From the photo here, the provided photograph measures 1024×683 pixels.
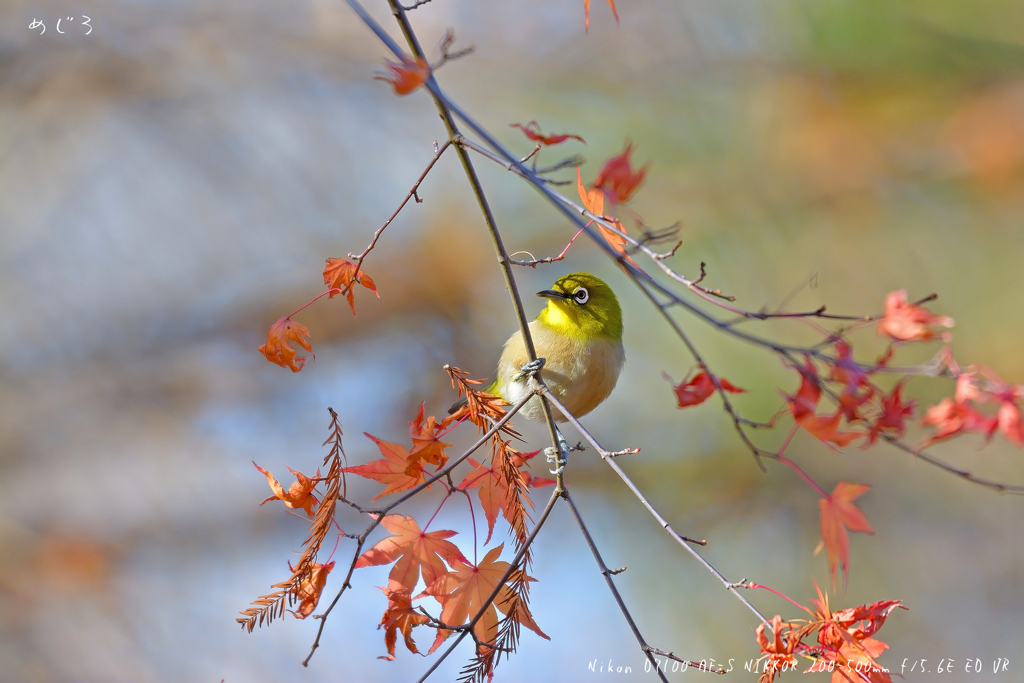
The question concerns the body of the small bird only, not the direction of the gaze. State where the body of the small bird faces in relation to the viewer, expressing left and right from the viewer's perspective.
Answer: facing the viewer and to the right of the viewer

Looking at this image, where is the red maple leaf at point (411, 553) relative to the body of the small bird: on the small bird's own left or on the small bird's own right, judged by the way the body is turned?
on the small bird's own right

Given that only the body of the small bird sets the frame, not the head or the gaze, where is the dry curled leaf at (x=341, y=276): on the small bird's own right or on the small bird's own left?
on the small bird's own right

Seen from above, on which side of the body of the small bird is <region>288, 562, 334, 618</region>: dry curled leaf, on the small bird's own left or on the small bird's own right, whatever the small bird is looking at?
on the small bird's own right
